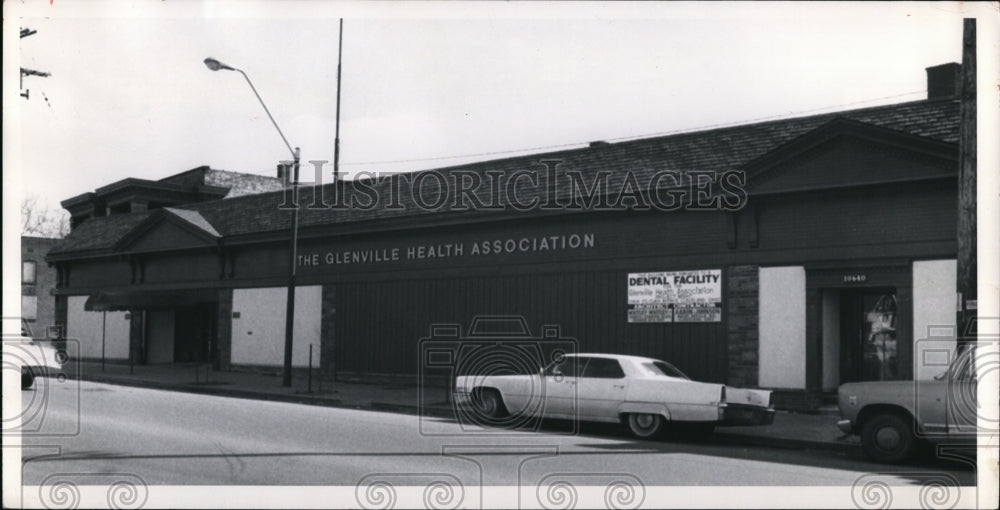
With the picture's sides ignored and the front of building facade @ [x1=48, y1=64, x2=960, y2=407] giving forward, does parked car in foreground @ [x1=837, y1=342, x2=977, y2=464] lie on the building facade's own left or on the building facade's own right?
on the building facade's own left

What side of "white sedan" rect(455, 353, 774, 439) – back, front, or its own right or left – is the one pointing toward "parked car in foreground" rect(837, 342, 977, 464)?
back

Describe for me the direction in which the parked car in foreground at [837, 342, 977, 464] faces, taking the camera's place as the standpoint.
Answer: facing to the left of the viewer

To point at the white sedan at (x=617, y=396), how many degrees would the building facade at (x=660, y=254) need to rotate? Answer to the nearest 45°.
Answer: approximately 45° to its left

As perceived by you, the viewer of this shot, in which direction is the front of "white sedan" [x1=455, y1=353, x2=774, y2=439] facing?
facing away from the viewer and to the left of the viewer

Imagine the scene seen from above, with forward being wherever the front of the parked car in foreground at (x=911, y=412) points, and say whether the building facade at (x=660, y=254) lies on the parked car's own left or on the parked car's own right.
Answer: on the parked car's own right

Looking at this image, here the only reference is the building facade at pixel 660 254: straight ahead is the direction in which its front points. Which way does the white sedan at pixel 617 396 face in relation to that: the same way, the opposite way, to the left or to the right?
to the right

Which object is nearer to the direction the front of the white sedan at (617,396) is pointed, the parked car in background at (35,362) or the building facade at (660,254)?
the parked car in background
